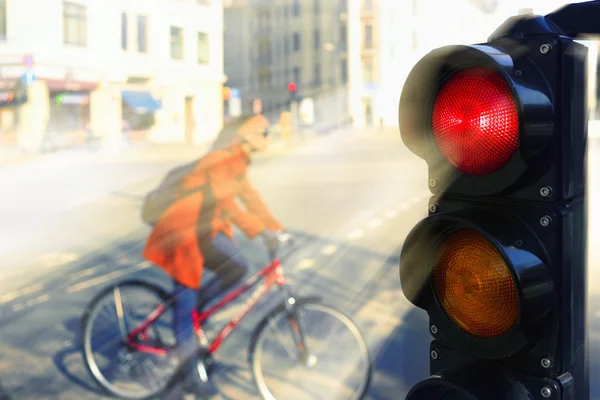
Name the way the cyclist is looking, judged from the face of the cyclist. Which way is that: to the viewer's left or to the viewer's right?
to the viewer's right

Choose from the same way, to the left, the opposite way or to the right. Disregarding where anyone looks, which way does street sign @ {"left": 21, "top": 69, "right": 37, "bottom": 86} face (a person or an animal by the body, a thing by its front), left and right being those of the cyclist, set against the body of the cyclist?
to the right

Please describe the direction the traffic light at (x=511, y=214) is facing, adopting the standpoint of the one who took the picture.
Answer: facing the viewer and to the left of the viewer

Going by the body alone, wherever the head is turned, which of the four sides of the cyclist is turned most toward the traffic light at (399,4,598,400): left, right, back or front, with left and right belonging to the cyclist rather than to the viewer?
right

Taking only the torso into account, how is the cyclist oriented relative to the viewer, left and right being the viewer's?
facing to the right of the viewer

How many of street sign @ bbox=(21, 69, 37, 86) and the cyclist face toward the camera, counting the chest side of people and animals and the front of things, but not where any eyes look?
1

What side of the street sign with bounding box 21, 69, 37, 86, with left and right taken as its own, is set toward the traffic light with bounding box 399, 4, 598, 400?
front

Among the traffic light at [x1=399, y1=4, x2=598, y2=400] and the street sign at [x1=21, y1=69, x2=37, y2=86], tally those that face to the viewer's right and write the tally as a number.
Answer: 0

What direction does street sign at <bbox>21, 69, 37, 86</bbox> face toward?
toward the camera
